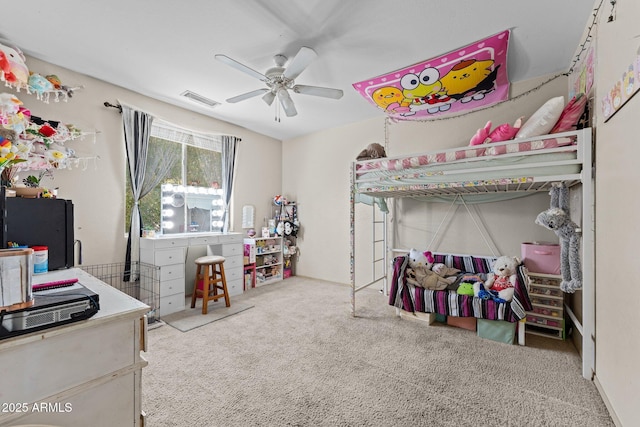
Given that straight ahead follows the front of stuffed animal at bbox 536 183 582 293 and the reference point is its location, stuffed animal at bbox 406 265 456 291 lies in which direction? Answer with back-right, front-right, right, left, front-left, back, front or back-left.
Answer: front-right

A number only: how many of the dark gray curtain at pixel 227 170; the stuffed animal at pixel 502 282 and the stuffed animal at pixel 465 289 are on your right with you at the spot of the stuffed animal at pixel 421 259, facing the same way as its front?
1

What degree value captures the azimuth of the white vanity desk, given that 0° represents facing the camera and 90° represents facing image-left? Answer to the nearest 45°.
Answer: approximately 315°

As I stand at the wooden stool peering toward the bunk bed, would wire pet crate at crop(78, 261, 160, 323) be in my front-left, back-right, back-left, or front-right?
back-right

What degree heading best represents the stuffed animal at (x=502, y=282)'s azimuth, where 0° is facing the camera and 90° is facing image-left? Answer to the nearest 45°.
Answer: approximately 45°
